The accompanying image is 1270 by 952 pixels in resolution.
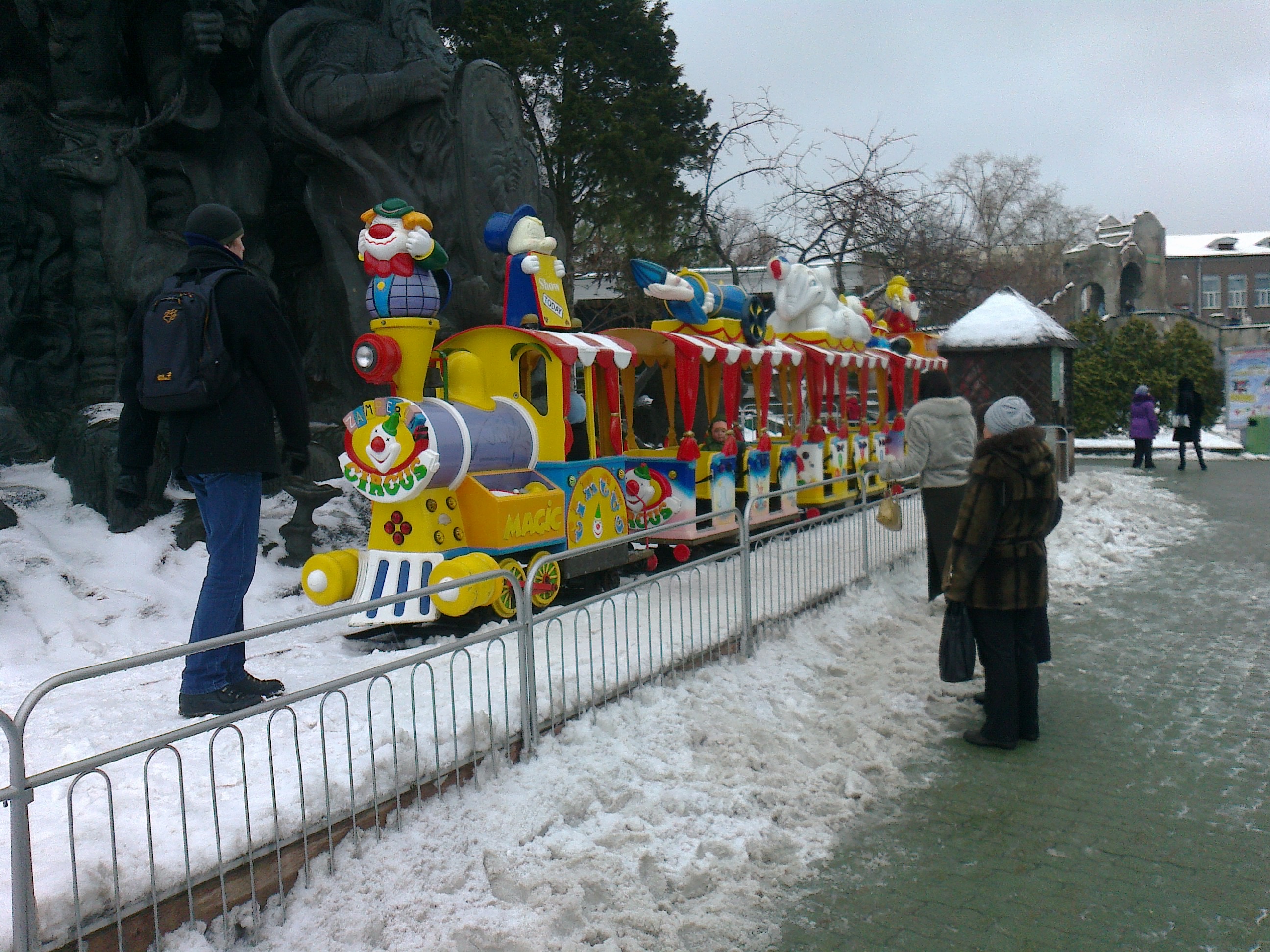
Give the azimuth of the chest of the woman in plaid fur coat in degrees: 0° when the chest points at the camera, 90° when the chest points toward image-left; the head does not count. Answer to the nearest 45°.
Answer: approximately 135°

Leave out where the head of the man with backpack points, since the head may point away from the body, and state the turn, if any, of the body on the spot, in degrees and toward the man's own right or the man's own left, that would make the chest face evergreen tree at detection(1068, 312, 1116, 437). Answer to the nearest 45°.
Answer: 0° — they already face it

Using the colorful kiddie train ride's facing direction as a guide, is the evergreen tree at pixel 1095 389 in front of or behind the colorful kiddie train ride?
behind

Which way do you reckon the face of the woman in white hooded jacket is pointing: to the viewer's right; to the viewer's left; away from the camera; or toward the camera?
away from the camera

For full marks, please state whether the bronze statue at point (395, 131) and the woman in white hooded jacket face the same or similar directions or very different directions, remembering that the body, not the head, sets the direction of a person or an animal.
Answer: very different directions

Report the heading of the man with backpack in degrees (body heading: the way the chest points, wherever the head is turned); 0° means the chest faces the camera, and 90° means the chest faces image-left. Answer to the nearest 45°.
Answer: approximately 225°

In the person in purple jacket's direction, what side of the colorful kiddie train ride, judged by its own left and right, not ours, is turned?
back

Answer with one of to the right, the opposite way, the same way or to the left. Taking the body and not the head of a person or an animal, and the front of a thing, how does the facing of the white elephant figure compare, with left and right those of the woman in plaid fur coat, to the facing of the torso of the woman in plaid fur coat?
to the left

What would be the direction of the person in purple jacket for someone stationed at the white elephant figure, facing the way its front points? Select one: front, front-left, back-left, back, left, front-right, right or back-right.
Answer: back

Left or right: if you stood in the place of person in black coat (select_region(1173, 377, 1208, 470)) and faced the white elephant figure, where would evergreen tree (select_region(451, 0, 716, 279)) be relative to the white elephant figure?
right

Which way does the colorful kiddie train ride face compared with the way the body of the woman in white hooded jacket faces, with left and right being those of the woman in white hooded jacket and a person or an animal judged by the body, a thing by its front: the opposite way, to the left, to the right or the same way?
to the left

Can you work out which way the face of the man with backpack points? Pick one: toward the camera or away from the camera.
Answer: away from the camera

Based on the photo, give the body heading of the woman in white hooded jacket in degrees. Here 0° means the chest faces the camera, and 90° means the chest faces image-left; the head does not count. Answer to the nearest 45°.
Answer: approximately 135°
